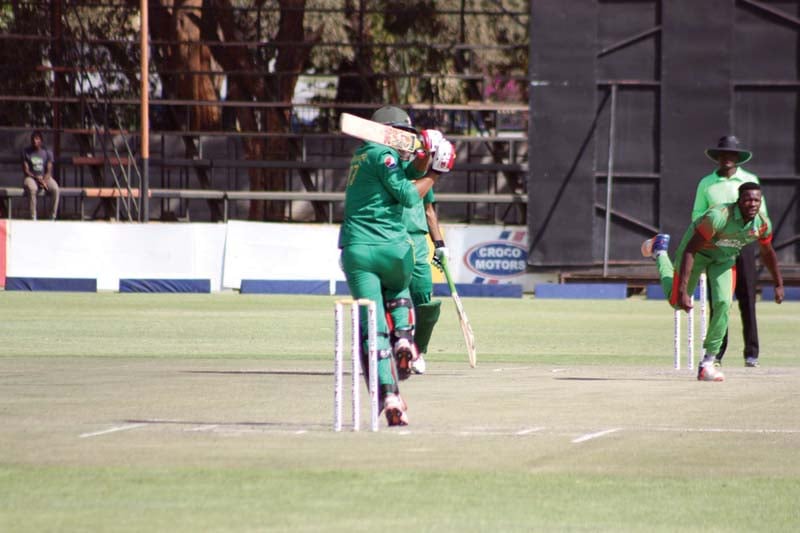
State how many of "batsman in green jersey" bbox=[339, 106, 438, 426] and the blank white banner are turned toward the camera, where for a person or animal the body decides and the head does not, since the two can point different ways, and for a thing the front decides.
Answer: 1

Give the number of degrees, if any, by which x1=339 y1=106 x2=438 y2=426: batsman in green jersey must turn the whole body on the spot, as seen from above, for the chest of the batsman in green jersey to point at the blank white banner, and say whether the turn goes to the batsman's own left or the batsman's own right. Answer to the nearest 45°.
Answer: approximately 45° to the batsman's own left

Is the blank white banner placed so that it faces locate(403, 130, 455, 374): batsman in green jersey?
yes

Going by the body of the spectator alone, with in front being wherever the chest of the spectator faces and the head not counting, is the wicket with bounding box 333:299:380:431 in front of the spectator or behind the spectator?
in front

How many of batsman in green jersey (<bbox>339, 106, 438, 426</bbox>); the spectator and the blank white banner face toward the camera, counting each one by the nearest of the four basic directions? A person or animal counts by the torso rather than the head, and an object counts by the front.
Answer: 2

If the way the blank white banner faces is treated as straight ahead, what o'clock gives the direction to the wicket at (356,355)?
The wicket is roughly at 12 o'clock from the blank white banner.

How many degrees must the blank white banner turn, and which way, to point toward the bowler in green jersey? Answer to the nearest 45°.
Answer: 0° — it already faces them
